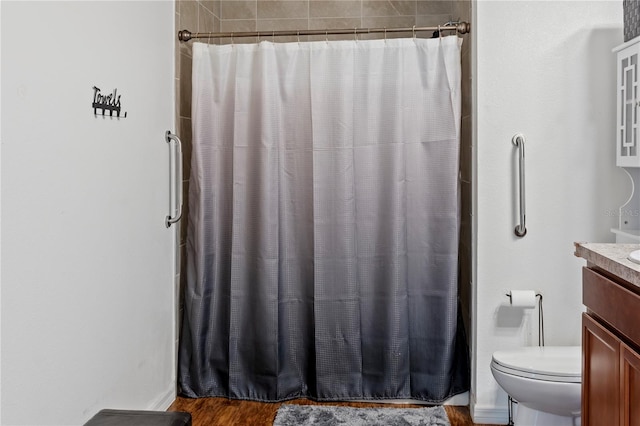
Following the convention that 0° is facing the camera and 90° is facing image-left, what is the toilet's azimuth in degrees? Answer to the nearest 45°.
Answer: approximately 90°

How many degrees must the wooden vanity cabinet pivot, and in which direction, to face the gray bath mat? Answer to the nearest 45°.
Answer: approximately 90° to its right

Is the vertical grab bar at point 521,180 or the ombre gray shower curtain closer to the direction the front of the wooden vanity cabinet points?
the ombre gray shower curtain

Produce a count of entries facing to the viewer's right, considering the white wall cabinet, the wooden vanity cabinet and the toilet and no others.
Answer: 0

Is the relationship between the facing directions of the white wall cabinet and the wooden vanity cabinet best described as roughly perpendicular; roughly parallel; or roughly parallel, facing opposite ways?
roughly parallel

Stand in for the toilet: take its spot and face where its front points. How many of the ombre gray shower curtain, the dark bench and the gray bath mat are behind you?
0

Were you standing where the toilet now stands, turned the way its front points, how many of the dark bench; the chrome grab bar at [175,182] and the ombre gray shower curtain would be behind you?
0
